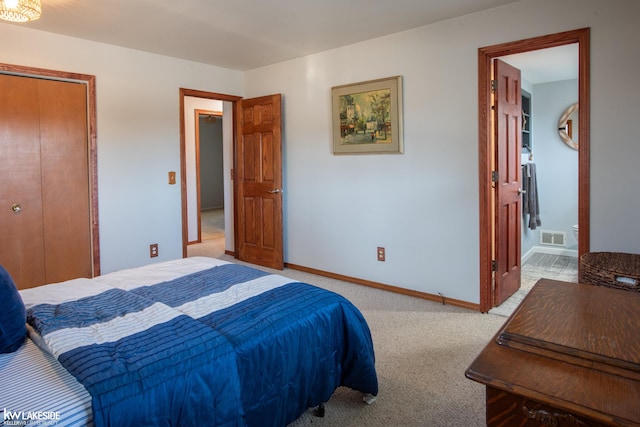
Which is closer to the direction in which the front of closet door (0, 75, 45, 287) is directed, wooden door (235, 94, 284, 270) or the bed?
the bed

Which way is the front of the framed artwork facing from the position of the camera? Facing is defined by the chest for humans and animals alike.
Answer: facing the viewer and to the left of the viewer

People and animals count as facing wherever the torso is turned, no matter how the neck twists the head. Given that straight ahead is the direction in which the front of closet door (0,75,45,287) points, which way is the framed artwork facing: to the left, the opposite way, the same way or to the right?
to the right

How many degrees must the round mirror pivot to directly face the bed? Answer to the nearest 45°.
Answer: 0° — it already faces it

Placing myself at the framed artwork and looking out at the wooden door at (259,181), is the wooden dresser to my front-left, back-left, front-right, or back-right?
back-left

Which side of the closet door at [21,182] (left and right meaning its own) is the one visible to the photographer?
front

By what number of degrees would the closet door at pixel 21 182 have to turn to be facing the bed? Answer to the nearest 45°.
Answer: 0° — it already faces it

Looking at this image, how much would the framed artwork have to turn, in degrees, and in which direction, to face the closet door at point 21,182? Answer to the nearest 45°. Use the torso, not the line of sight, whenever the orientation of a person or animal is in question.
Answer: approximately 45° to its right

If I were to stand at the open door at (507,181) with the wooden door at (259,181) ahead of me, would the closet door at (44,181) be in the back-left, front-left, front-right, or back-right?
front-left

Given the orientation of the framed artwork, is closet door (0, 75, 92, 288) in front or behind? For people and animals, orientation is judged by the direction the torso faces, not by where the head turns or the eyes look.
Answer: in front

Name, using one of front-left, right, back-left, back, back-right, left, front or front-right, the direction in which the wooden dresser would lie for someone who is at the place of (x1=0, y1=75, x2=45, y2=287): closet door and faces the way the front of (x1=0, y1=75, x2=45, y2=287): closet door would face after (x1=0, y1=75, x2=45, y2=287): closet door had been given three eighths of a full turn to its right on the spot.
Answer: back-left

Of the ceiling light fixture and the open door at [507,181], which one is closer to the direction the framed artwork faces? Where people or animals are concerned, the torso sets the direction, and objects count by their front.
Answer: the ceiling light fixture

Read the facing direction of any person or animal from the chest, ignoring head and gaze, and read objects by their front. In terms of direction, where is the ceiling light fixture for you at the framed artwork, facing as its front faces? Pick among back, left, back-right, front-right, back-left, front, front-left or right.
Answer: front
